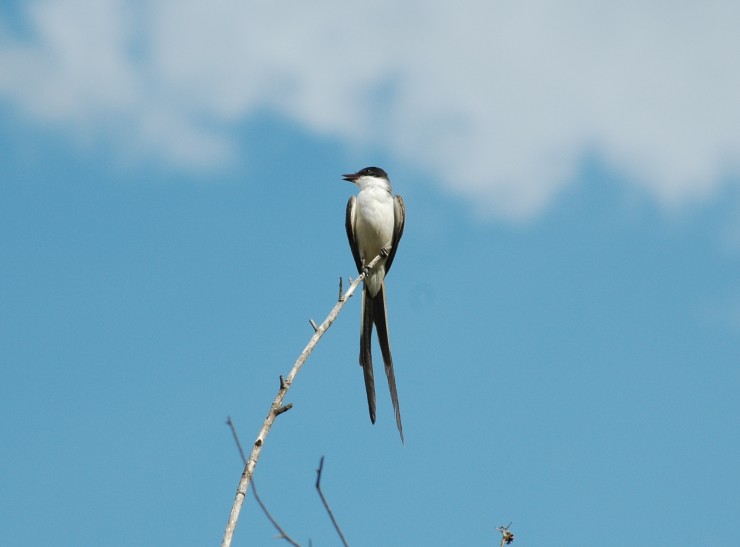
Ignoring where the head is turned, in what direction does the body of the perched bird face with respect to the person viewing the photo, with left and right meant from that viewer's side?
facing the viewer
